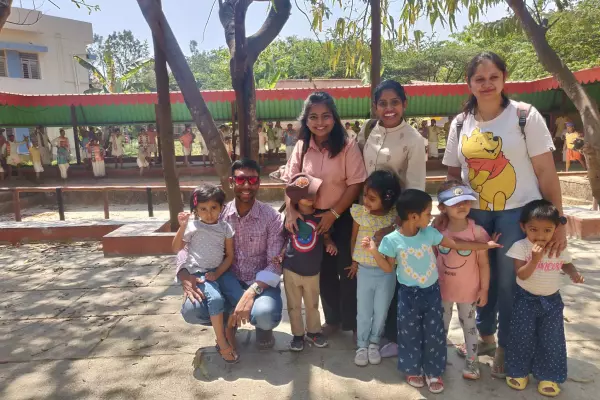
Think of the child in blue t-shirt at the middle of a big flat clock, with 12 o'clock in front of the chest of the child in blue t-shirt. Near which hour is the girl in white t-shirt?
The girl in white t-shirt is roughly at 9 o'clock from the child in blue t-shirt.

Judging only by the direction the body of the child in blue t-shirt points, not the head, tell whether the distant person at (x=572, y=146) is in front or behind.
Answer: behind

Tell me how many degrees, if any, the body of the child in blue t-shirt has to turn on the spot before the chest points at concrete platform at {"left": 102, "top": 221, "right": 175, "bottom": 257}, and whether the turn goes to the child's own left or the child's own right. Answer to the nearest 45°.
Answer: approximately 135° to the child's own right

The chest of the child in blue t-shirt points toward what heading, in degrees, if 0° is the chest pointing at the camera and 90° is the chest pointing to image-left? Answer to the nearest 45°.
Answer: approximately 0°

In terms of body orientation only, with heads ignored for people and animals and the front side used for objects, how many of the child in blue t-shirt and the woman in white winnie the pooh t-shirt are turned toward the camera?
2

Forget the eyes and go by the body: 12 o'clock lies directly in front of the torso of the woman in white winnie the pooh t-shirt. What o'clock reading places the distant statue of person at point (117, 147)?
The distant statue of person is roughly at 4 o'clock from the woman in white winnie the pooh t-shirt.
